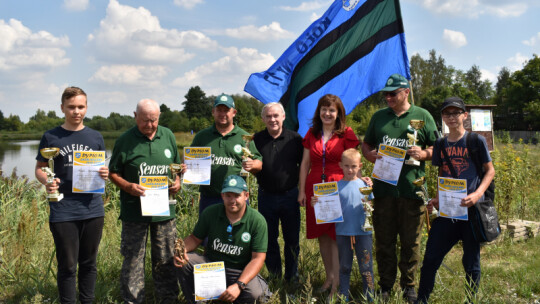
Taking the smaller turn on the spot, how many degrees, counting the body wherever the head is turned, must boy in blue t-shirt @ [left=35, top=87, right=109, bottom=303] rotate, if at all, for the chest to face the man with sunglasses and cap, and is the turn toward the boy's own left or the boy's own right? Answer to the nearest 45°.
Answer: approximately 90° to the boy's own left

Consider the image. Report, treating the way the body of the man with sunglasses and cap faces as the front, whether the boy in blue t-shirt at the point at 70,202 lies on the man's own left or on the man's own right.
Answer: on the man's own right

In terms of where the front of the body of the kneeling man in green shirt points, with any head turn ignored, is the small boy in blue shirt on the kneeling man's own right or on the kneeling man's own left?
on the kneeling man's own left

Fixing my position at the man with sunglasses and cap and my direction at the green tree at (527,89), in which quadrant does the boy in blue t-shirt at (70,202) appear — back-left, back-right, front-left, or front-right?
back-left

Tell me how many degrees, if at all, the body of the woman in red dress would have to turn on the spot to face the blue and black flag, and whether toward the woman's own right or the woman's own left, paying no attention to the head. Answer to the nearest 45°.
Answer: approximately 180°

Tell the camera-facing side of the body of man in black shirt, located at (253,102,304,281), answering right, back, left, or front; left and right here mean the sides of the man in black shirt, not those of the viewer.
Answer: front

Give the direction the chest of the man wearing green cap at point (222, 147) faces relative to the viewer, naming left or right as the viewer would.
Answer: facing the viewer

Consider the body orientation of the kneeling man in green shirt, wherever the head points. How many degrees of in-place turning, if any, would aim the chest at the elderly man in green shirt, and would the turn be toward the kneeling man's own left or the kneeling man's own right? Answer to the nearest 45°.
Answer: approximately 90° to the kneeling man's own right

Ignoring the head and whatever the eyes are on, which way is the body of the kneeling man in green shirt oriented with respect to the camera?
toward the camera
